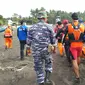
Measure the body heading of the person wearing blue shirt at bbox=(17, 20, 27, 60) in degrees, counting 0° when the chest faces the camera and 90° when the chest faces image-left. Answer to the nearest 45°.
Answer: approximately 180°

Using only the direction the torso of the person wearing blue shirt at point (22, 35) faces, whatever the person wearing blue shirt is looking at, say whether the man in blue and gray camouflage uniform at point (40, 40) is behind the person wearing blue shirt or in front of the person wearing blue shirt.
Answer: behind
